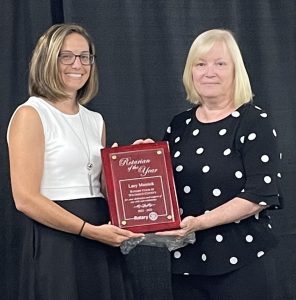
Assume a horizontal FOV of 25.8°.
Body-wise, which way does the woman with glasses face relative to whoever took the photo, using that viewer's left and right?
facing the viewer and to the right of the viewer
